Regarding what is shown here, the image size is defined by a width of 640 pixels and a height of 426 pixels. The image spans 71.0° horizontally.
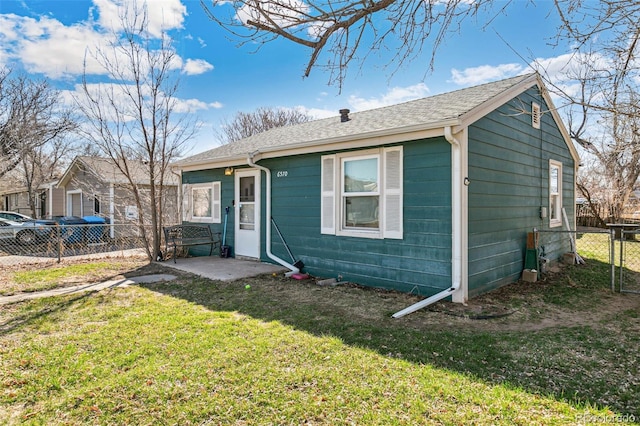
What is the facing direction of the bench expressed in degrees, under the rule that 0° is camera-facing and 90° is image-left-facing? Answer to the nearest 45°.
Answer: approximately 315°

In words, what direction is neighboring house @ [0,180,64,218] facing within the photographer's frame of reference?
facing the viewer and to the left of the viewer

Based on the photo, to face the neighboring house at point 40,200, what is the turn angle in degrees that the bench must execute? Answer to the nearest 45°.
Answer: approximately 180°

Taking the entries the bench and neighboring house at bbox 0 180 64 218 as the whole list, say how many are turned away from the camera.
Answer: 0

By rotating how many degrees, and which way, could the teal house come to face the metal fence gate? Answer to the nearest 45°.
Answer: approximately 135° to its left

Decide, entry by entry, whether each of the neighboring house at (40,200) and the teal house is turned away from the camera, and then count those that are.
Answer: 0
